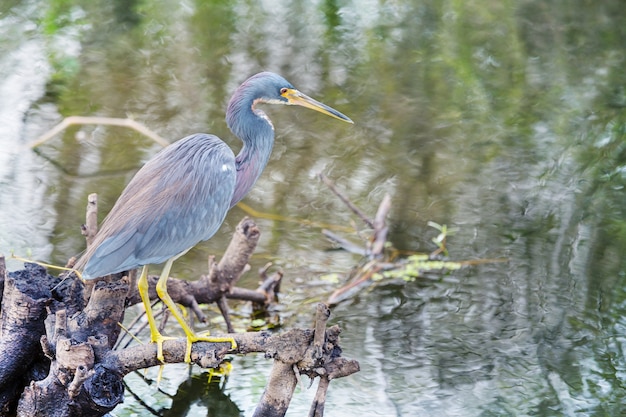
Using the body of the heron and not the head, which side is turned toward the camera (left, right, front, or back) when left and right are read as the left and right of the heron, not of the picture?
right
